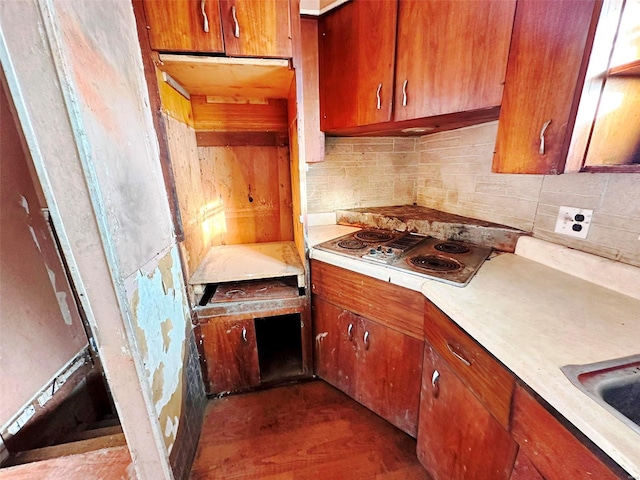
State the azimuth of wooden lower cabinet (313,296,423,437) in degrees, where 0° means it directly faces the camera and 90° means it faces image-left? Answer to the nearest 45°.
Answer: approximately 45°

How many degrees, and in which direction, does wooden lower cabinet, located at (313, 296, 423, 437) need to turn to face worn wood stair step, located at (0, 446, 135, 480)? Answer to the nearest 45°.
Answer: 0° — it already faces it

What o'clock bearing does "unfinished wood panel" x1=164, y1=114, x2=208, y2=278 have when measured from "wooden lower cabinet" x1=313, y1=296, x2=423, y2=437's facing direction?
The unfinished wood panel is roughly at 2 o'clock from the wooden lower cabinet.
